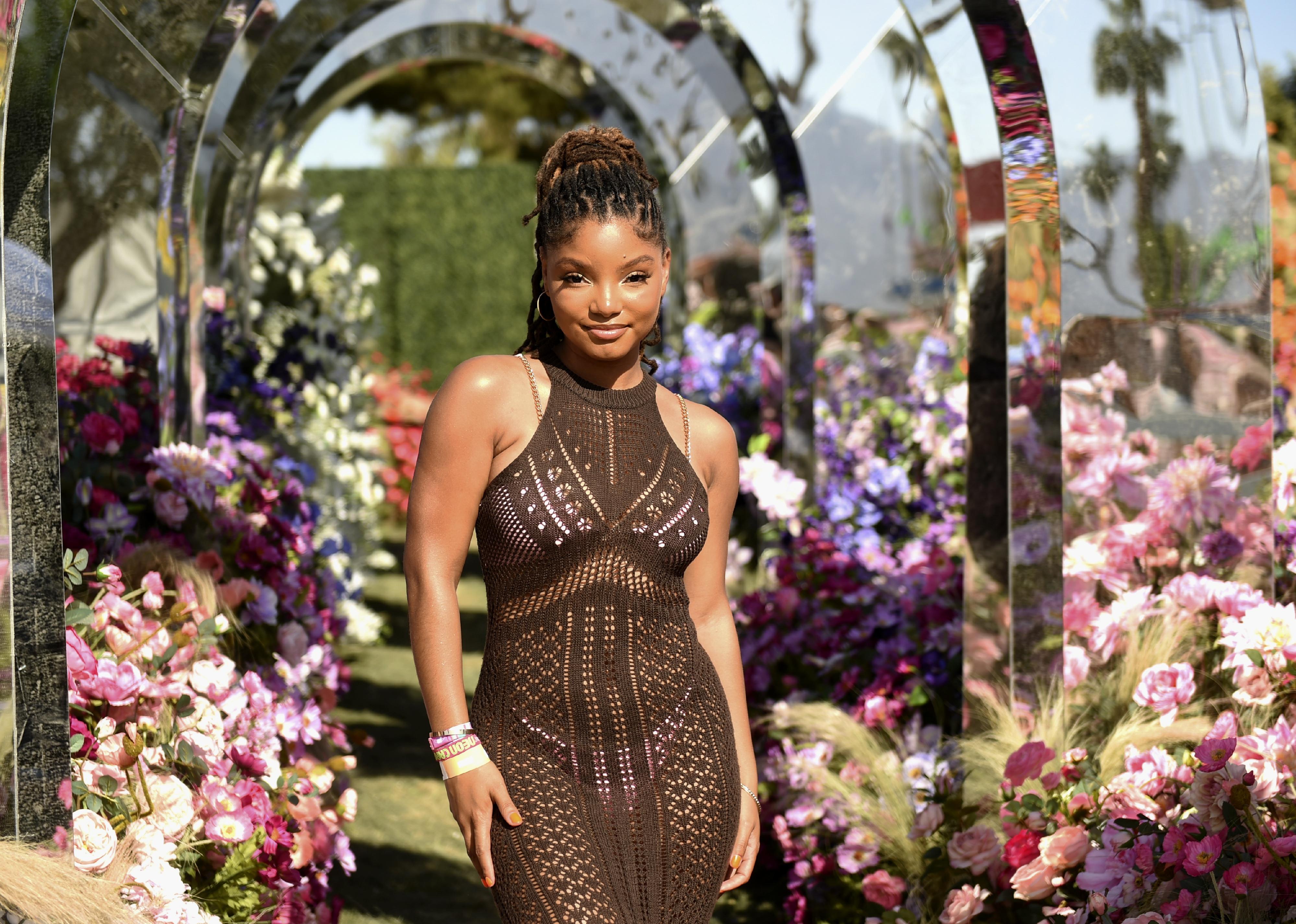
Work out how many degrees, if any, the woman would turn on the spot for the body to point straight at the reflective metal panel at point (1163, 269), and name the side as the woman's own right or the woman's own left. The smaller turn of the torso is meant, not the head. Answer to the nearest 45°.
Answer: approximately 135° to the woman's own left

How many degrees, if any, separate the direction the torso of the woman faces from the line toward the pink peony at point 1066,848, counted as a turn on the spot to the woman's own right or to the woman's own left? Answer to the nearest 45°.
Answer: approximately 135° to the woman's own left

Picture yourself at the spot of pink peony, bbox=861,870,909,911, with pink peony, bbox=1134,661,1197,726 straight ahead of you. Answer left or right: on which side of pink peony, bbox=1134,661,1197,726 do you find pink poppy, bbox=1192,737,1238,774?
right

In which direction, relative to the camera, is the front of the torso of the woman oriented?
toward the camera

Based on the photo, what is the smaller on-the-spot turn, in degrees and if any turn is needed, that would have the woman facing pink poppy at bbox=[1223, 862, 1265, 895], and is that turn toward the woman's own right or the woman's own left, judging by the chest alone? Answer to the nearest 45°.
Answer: approximately 90° to the woman's own left

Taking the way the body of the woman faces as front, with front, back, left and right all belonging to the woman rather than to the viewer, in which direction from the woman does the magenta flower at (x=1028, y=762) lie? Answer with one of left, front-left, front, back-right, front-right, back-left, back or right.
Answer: back-left

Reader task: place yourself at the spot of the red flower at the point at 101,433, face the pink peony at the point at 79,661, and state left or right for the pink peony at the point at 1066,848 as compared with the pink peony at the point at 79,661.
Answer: left

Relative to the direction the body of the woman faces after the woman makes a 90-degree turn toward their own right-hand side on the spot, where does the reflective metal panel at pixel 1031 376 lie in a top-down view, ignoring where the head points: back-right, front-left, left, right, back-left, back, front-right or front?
back-right

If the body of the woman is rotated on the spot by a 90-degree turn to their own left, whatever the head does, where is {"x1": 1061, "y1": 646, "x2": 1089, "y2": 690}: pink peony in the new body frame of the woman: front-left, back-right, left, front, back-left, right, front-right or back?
front-left

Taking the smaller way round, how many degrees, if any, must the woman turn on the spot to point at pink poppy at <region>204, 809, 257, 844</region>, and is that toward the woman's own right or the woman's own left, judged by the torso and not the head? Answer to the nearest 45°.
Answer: approximately 135° to the woman's own right

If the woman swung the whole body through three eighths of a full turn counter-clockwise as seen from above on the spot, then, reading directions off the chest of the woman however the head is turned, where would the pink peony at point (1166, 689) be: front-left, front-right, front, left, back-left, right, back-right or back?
front
